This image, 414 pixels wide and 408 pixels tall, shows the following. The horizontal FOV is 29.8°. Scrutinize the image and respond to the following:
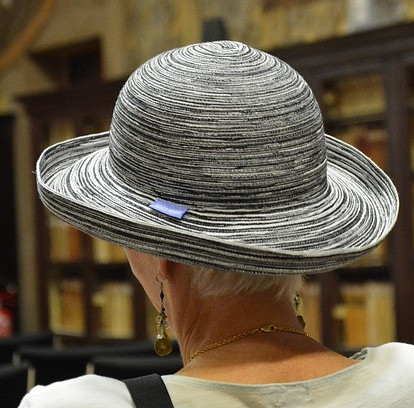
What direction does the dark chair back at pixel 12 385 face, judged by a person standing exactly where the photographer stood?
facing away from the viewer

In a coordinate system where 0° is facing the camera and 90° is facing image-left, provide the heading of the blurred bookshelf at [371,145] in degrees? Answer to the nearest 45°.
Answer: approximately 45°

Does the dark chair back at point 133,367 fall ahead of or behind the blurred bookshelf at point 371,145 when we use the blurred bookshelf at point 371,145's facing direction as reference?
ahead

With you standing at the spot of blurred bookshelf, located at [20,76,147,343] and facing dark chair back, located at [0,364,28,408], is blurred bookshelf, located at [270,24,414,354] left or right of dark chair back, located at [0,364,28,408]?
left

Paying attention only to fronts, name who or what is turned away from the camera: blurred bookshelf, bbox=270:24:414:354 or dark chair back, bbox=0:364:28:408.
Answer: the dark chair back

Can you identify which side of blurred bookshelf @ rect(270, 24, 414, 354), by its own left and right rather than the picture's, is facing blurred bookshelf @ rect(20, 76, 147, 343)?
right

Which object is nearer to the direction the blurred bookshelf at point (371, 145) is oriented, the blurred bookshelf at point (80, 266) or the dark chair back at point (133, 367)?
the dark chair back

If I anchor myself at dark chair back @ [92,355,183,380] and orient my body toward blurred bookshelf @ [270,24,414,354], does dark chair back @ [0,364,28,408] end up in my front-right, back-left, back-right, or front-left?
back-left

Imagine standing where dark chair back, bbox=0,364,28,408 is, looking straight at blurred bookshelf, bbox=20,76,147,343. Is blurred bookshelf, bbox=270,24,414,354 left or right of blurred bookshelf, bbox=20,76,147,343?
right

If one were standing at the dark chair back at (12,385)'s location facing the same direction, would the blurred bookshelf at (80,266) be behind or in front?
in front

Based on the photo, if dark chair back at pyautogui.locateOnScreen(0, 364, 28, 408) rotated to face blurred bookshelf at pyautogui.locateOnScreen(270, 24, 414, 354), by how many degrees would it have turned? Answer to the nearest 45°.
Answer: approximately 45° to its right

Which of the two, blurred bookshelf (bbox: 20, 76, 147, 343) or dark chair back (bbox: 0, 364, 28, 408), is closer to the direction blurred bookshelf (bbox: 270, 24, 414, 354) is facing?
the dark chair back
